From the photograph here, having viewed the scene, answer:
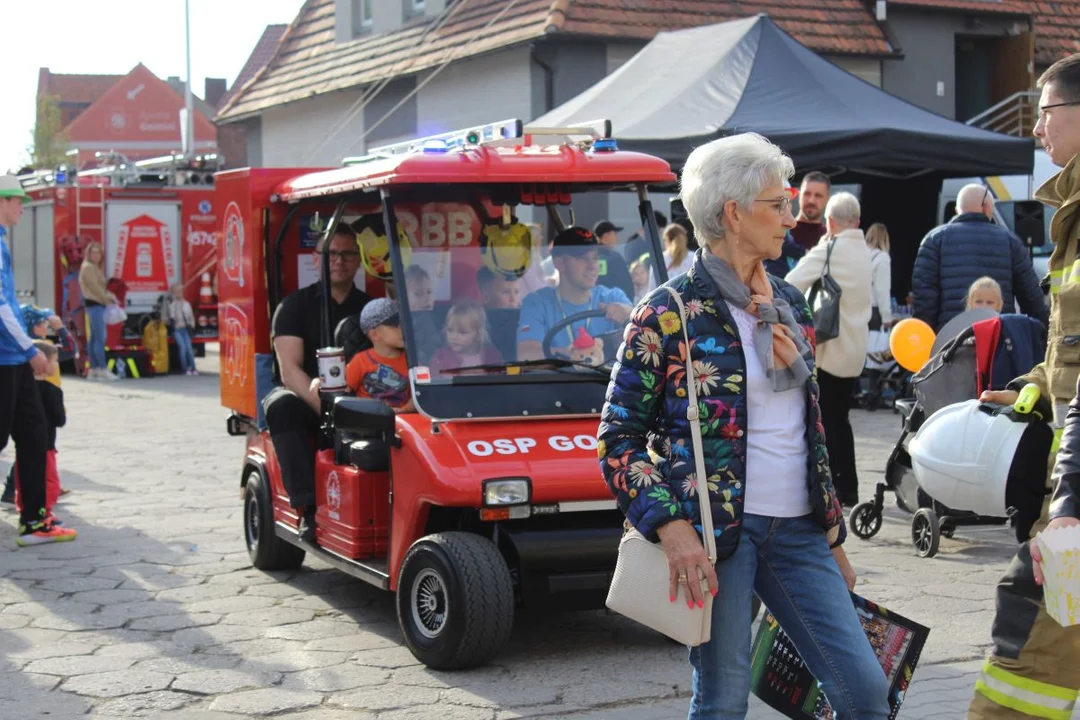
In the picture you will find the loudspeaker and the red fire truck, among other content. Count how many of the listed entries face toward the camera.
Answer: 1

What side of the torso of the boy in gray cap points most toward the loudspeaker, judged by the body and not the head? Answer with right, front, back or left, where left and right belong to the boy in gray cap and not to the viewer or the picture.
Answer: left

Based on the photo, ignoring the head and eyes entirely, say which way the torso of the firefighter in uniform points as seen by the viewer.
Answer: to the viewer's left

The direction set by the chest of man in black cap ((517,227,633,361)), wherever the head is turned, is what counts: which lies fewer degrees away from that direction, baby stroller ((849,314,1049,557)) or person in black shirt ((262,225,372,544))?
the baby stroller

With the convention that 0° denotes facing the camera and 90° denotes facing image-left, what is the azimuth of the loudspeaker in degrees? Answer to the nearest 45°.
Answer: approximately 0°

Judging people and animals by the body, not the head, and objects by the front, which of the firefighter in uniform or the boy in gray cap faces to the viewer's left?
the firefighter in uniform

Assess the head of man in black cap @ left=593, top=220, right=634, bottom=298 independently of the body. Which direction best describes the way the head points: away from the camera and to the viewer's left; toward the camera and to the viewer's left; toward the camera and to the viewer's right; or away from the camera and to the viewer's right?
toward the camera and to the viewer's right
